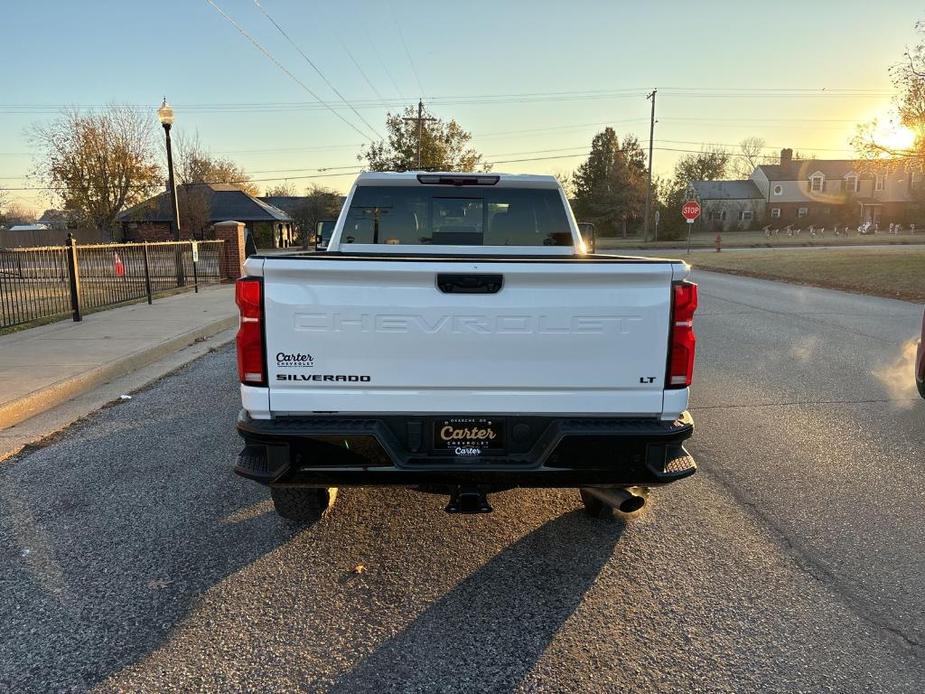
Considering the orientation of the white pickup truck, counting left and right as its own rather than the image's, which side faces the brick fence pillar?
front

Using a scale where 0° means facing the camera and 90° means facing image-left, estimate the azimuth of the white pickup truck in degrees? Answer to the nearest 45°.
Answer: approximately 180°

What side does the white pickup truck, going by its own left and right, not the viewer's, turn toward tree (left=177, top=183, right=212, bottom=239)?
front

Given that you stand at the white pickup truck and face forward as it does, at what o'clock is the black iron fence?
The black iron fence is roughly at 11 o'clock from the white pickup truck.
